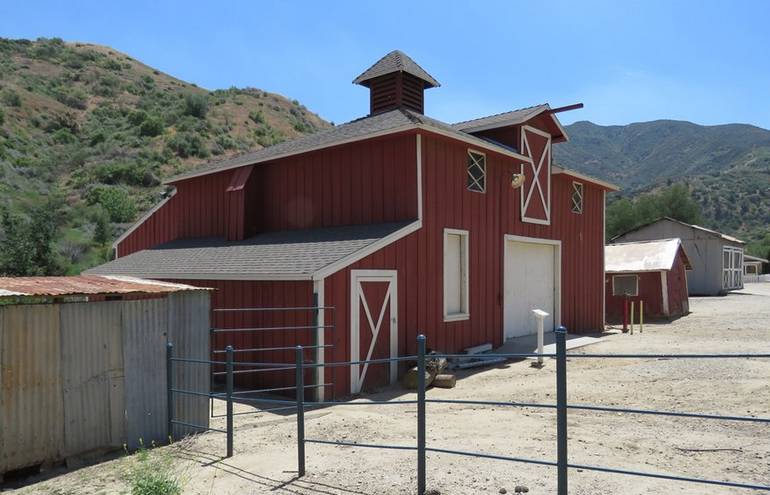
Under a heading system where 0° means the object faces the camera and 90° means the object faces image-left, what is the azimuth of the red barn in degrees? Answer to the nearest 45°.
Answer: approximately 315°

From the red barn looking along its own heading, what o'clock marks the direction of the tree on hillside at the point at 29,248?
The tree on hillside is roughly at 6 o'clock from the red barn.

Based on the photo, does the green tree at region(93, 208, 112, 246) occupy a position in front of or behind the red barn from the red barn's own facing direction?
behind

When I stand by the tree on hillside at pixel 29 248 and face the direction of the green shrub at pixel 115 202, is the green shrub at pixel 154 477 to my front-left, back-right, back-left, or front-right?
back-right

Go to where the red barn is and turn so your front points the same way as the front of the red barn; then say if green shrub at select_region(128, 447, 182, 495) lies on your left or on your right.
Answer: on your right

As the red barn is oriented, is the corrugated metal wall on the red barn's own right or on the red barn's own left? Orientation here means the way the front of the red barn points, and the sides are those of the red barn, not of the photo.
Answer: on the red barn's own right

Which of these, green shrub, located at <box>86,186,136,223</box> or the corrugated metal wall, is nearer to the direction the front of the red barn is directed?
the corrugated metal wall

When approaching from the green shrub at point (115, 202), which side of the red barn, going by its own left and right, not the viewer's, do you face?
back

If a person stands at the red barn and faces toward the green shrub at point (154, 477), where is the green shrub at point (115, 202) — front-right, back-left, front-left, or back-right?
back-right
